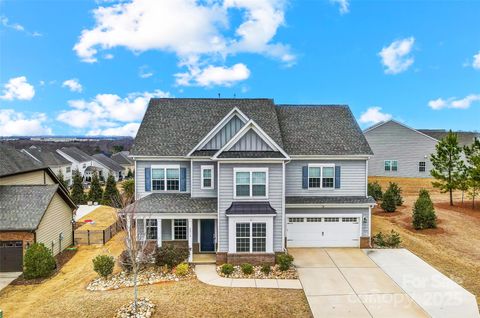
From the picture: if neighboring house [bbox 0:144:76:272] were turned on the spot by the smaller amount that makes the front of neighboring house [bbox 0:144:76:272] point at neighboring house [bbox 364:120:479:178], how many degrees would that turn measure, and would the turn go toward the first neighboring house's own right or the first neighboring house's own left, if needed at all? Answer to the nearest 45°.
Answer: approximately 90° to the first neighboring house's own left

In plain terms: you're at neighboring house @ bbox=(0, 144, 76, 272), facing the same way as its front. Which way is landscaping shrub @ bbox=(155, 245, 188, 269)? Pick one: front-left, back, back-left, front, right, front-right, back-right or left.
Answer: front-left

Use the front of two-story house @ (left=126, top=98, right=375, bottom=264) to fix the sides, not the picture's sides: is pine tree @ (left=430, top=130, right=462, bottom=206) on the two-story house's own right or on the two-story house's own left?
on the two-story house's own left

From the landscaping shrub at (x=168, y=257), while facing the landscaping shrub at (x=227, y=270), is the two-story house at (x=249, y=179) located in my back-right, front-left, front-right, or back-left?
front-left

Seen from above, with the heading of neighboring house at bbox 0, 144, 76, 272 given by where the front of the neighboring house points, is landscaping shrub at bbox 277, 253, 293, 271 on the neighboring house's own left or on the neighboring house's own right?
on the neighboring house's own left

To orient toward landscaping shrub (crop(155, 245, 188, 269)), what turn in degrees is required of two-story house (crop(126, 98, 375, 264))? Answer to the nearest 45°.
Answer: approximately 45° to its right

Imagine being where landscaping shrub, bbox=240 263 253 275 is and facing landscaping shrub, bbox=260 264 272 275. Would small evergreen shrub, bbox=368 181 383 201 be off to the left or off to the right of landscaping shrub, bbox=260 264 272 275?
left

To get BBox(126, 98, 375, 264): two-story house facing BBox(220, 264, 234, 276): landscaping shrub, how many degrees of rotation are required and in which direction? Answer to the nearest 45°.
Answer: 0° — it already faces it

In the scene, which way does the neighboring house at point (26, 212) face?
toward the camera

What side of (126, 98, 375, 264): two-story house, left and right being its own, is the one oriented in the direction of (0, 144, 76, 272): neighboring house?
right

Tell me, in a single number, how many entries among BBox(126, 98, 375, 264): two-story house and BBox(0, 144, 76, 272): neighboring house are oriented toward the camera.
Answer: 2

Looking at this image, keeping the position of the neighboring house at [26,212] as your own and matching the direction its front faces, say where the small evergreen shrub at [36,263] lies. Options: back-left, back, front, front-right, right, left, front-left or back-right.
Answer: front

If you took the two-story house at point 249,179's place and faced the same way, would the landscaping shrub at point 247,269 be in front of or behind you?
in front

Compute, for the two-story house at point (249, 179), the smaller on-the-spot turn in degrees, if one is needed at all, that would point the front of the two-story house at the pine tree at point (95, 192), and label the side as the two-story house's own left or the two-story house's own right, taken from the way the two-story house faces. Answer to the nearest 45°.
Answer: approximately 135° to the two-story house's own right

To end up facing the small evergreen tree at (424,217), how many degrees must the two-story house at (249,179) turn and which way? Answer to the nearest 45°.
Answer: approximately 90° to its left

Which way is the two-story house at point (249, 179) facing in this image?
toward the camera
